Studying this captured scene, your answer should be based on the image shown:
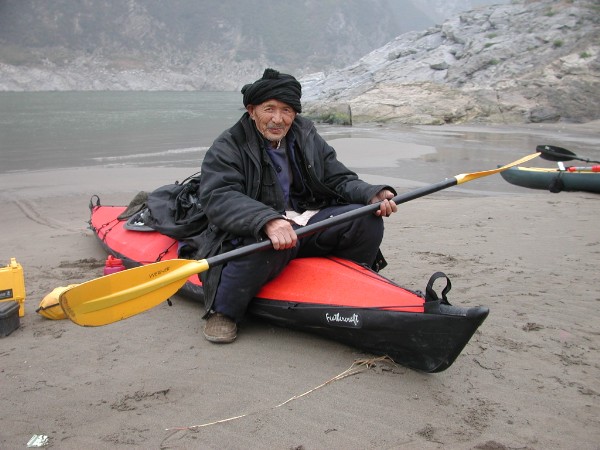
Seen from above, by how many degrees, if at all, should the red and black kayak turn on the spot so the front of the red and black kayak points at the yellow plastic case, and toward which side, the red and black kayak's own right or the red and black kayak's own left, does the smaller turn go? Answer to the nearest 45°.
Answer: approximately 135° to the red and black kayak's own right

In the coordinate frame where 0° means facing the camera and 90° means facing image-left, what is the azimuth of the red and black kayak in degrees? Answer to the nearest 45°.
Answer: approximately 315°
